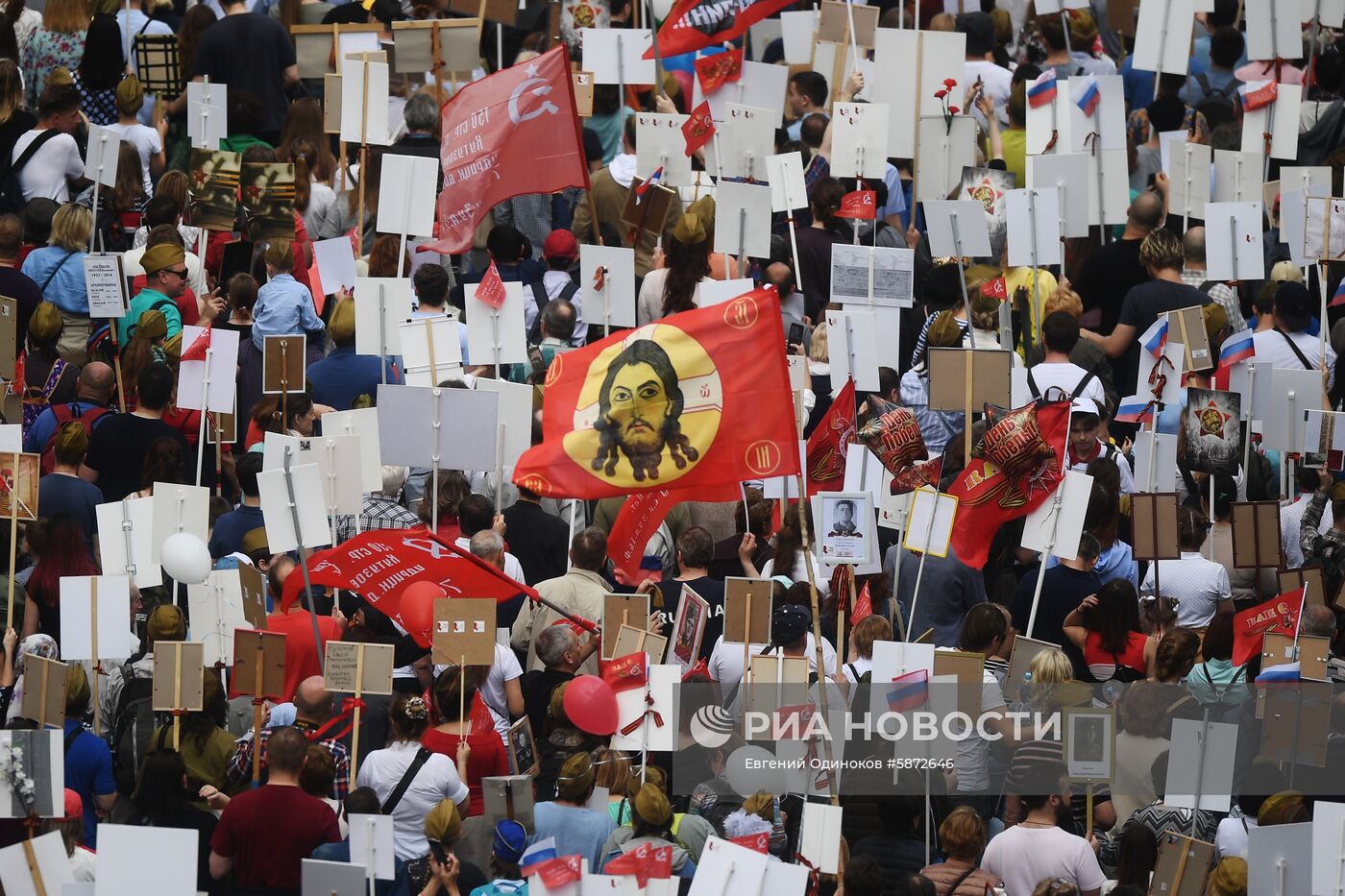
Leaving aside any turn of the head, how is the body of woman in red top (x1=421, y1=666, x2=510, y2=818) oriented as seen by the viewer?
away from the camera

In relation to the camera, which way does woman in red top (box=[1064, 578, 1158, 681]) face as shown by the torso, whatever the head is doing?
away from the camera

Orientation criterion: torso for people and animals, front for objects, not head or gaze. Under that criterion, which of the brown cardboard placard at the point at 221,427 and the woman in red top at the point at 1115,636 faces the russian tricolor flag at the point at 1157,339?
the woman in red top

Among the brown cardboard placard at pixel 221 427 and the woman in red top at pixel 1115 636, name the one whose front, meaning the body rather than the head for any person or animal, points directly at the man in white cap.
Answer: the woman in red top

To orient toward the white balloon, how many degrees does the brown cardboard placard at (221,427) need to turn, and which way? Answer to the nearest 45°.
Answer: approximately 180°

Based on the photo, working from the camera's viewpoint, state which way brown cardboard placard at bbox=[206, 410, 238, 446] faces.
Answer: facing away from the viewer

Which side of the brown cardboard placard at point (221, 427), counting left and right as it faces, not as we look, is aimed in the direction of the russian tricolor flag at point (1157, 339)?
right

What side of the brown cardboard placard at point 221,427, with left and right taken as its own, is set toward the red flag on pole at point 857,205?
right

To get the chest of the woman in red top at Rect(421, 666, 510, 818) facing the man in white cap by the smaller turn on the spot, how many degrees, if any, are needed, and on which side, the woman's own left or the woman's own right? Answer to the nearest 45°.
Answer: approximately 45° to the woman's own right

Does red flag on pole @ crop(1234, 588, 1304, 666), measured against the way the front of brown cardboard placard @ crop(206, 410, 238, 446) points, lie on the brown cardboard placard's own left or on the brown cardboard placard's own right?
on the brown cardboard placard's own right
